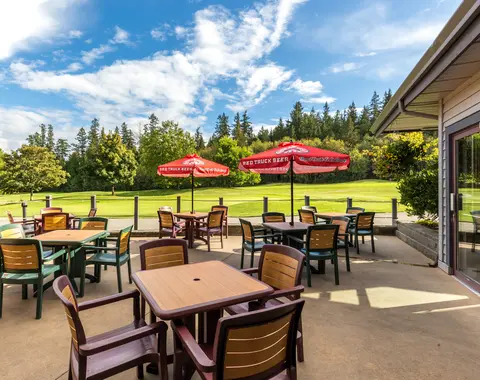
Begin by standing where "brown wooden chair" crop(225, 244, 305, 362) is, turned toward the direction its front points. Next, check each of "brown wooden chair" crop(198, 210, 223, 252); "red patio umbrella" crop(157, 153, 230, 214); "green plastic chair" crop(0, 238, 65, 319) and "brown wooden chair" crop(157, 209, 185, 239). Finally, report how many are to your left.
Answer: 0

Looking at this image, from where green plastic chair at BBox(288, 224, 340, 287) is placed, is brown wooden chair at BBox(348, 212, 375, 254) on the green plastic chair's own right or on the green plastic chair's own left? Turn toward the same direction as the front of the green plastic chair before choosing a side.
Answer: on the green plastic chair's own right

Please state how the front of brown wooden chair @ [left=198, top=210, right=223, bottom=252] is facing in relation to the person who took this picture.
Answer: facing away from the viewer and to the left of the viewer

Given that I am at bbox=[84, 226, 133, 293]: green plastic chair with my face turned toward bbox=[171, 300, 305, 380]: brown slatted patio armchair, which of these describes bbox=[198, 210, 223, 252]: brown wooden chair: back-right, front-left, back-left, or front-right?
back-left

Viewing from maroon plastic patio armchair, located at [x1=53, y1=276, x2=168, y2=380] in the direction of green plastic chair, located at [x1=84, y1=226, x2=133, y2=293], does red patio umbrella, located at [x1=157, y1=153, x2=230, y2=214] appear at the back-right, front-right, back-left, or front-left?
front-right

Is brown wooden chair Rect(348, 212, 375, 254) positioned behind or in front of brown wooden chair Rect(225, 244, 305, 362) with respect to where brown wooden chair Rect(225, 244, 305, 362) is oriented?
behind

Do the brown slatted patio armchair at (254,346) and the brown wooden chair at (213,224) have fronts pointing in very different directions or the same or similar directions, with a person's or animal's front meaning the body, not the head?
same or similar directions

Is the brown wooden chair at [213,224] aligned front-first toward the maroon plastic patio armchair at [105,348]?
no

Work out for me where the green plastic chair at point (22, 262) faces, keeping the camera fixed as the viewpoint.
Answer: facing away from the viewer and to the right of the viewer

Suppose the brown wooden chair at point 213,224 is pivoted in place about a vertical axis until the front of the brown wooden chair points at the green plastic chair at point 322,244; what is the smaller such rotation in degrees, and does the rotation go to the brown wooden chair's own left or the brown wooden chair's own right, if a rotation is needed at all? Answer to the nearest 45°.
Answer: approximately 180°

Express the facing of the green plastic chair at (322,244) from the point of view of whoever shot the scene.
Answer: facing away from the viewer and to the left of the viewer

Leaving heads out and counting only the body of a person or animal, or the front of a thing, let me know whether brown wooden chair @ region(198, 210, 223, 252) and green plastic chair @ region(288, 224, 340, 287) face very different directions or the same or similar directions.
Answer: same or similar directions

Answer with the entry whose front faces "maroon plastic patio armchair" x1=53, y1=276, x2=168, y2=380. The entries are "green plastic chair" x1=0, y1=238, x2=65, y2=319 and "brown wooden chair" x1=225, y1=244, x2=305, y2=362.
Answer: "brown wooden chair" x1=225, y1=244, x2=305, y2=362

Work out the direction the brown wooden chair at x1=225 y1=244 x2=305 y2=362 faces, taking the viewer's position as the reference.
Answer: facing the viewer and to the left of the viewer

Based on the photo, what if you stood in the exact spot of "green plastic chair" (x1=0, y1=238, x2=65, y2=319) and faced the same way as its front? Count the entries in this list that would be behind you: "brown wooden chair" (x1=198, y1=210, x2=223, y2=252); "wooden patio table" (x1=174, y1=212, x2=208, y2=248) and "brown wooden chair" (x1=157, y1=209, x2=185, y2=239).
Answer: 0

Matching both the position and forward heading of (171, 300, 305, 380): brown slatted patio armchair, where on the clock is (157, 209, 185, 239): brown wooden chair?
(157, 209, 185, 239): brown wooden chair is roughly at 1 o'clock from (171, 300, 305, 380): brown slatted patio armchair.

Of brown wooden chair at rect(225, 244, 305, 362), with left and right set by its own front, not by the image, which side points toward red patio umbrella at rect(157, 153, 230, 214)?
right

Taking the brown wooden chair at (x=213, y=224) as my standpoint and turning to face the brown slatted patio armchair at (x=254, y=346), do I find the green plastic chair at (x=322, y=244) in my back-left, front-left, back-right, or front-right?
front-left

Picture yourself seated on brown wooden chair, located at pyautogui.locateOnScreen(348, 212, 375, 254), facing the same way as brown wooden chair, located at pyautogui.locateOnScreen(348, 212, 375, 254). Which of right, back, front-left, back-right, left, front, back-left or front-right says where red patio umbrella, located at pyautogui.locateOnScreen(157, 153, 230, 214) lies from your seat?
front-left

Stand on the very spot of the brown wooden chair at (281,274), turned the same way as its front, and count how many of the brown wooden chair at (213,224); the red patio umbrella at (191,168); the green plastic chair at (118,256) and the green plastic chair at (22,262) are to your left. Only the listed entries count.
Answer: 0

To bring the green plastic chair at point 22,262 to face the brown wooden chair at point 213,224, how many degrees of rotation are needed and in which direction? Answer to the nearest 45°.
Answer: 0° — it already faces it
